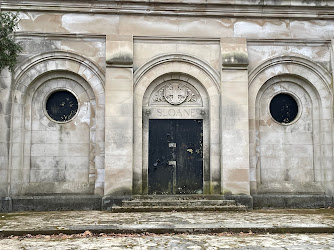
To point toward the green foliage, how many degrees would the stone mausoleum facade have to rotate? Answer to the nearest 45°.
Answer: approximately 45° to its right

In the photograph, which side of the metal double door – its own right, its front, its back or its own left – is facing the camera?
front

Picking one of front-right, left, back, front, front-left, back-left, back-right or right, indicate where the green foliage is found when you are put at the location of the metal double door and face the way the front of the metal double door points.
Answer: front-right
